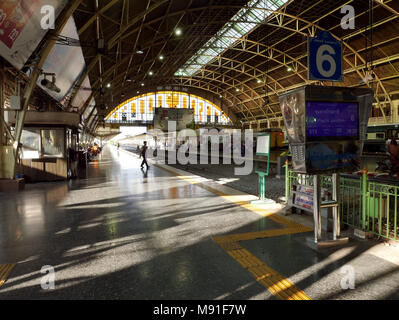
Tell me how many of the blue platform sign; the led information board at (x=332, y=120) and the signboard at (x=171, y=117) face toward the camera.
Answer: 3

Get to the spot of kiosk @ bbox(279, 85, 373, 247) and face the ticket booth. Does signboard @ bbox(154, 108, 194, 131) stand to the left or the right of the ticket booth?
right

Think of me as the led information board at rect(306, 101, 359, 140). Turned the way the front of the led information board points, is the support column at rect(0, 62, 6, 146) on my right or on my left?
on my right

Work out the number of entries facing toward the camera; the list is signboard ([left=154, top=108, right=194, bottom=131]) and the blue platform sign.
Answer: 2

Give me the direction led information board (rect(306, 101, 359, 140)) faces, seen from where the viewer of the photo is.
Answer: facing the viewer

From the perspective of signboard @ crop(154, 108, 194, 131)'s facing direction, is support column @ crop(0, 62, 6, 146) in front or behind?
in front

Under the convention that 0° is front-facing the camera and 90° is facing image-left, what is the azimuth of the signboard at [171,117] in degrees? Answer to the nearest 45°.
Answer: approximately 0°

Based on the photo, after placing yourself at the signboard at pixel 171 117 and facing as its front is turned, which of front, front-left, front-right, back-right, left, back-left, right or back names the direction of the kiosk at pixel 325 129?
front

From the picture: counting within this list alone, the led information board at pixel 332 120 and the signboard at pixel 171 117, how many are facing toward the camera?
2

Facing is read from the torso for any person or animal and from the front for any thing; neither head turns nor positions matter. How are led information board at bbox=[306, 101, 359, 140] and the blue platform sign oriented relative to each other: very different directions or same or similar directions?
same or similar directions

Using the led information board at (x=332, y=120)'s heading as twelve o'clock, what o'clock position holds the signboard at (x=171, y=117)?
The signboard is roughly at 5 o'clock from the led information board.

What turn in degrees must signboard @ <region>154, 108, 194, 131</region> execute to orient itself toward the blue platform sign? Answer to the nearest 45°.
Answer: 0° — it already faces it

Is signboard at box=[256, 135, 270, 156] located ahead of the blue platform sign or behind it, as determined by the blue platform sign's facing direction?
behind
